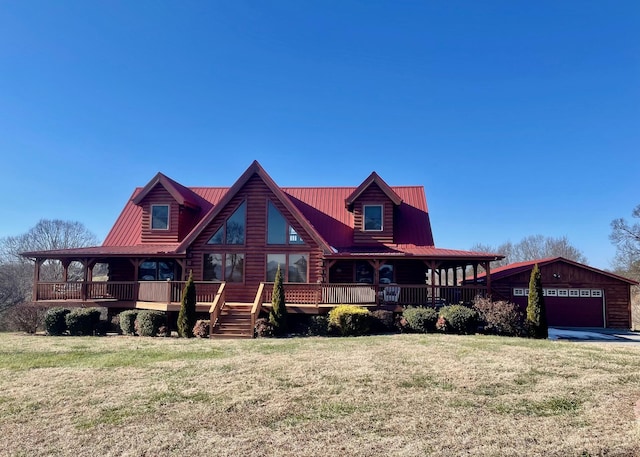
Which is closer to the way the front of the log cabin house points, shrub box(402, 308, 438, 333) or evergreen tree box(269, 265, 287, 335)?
the evergreen tree

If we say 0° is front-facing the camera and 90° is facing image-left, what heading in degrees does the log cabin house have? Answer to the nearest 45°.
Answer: approximately 0°

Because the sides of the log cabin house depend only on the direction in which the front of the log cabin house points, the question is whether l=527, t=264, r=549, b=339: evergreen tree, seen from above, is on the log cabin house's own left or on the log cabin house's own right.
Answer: on the log cabin house's own left

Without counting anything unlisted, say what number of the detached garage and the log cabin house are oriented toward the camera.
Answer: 2

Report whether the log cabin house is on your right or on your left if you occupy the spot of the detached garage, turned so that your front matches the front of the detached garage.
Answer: on your right

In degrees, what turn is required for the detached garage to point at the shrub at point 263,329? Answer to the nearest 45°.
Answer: approximately 45° to its right

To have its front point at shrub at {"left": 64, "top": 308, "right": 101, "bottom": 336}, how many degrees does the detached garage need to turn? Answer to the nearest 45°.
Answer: approximately 45° to its right

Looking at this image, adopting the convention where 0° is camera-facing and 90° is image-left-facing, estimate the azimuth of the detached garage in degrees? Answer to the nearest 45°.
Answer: approximately 0°
